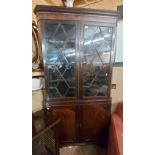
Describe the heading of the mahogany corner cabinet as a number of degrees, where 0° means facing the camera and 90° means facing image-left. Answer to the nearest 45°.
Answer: approximately 0°
